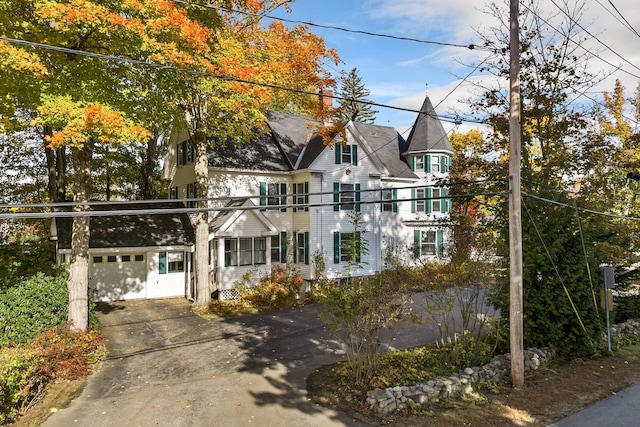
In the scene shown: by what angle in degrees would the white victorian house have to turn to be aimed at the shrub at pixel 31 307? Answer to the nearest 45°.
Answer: approximately 90° to its right

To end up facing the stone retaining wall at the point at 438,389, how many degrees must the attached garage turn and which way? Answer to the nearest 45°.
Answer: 0° — it already faces it

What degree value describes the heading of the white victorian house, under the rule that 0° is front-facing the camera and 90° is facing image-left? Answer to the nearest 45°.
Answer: approximately 315°

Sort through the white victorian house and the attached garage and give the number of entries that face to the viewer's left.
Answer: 0

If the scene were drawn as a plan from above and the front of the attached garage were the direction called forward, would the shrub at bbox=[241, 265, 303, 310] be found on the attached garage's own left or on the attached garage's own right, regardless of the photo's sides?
on the attached garage's own left

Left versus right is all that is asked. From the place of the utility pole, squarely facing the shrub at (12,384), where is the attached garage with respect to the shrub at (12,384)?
right

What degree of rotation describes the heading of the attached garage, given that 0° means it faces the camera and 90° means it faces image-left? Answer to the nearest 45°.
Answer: approximately 0°
